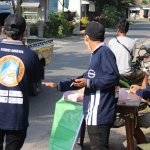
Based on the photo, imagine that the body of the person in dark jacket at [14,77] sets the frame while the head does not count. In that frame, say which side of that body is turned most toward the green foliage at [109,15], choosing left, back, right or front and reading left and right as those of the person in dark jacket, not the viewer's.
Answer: front

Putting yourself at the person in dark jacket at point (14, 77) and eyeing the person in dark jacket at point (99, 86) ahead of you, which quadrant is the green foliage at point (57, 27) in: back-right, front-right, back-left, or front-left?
front-left

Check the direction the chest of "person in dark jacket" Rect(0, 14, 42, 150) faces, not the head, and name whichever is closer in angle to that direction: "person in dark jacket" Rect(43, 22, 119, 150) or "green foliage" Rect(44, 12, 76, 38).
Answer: the green foliage

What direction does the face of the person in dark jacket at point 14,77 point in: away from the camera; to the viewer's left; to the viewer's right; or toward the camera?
away from the camera

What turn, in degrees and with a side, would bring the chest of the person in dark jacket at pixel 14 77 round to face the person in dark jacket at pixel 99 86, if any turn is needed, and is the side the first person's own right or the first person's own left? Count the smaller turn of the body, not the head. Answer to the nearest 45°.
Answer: approximately 90° to the first person's own right

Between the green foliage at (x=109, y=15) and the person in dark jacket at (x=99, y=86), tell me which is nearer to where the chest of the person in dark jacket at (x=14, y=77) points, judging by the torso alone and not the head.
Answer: the green foliage

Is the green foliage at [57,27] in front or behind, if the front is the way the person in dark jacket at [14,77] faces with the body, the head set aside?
in front

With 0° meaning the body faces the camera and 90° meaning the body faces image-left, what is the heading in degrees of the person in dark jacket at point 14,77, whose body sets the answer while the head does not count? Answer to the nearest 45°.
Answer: approximately 180°

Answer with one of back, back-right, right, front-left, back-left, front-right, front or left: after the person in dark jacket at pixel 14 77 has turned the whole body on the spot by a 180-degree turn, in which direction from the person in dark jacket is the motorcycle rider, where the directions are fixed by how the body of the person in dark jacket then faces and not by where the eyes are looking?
back-left
